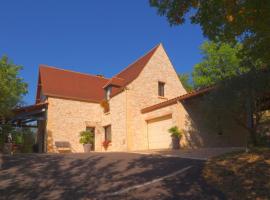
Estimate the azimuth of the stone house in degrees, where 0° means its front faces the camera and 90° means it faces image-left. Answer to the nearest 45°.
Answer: approximately 0°

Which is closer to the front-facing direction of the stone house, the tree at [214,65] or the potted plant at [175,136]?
the potted plant

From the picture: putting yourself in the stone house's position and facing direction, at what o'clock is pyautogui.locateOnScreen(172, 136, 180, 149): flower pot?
The flower pot is roughly at 11 o'clock from the stone house.

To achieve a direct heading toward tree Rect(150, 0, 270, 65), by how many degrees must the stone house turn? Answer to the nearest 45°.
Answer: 0° — it already faces it

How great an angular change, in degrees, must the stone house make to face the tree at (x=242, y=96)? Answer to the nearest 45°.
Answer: approximately 45° to its left

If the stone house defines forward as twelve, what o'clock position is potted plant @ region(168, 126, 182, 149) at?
The potted plant is roughly at 11 o'clock from the stone house.

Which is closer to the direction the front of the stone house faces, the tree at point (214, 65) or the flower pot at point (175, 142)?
the flower pot

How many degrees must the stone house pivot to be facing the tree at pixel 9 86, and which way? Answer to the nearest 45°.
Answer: approximately 45° to its right

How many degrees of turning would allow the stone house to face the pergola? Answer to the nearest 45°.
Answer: approximately 90° to its right

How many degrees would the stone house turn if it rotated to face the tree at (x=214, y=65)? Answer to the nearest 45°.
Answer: approximately 135° to its left
